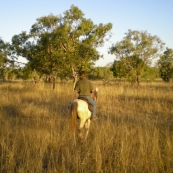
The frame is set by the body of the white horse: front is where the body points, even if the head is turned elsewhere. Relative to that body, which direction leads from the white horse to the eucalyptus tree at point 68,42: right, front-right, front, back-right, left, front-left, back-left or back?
front-left

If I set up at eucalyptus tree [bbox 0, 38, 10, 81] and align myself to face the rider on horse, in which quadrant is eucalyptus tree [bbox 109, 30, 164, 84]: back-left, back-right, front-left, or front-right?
front-left

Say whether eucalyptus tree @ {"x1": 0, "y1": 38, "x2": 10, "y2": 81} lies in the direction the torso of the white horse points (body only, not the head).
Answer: no

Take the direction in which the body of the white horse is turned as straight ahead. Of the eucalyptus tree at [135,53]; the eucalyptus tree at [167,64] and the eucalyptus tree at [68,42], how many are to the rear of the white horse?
0

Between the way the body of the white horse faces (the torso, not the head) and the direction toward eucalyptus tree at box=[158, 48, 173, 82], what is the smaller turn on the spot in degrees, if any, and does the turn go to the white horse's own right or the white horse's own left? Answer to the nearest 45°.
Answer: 0° — it already faces it

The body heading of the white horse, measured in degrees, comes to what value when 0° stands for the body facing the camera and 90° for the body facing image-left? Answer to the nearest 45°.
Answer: approximately 225°

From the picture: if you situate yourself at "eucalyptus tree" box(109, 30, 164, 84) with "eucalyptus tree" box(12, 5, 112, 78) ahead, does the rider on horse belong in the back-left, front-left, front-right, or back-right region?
front-left
